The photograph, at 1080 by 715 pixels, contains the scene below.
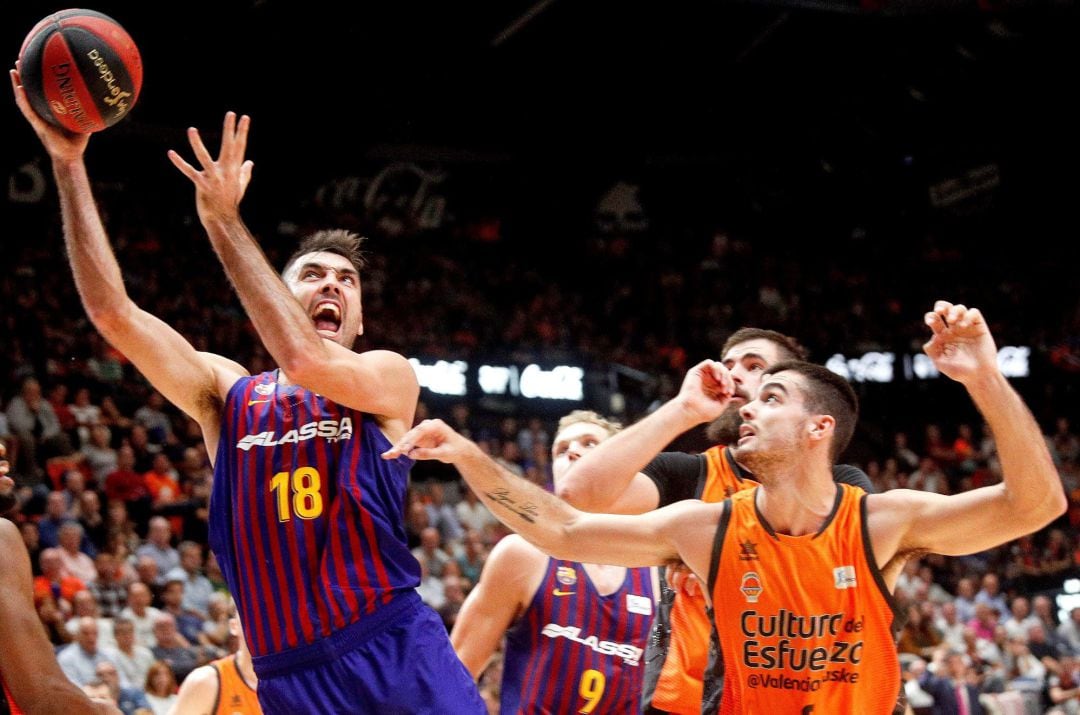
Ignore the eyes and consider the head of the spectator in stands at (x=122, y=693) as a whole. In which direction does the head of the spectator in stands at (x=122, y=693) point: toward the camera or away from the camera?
toward the camera

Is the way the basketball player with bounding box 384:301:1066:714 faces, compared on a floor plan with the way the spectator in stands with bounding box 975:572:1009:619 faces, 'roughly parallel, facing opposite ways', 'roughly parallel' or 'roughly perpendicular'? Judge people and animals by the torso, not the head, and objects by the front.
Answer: roughly parallel

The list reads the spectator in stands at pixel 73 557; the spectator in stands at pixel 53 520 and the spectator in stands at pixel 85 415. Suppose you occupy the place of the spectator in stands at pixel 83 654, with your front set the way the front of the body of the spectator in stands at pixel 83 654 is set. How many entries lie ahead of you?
0

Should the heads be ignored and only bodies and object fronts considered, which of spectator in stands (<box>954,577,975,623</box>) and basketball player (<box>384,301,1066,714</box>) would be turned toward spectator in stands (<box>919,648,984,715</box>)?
spectator in stands (<box>954,577,975,623</box>)

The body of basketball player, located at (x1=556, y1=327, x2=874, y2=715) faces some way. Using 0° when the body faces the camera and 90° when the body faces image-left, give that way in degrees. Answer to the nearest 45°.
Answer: approximately 45°

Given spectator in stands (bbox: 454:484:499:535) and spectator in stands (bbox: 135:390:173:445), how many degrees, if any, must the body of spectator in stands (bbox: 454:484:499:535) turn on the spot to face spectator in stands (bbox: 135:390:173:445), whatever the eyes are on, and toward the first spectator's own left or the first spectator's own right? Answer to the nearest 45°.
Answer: approximately 90° to the first spectator's own right

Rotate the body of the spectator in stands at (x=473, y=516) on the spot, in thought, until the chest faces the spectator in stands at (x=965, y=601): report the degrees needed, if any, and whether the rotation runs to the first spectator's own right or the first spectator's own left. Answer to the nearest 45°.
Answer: approximately 90° to the first spectator's own left

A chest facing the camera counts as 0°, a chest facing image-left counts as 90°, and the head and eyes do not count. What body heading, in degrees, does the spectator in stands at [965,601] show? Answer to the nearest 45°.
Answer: approximately 0°

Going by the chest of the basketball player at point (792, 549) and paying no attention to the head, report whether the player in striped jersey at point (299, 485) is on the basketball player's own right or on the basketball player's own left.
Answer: on the basketball player's own right

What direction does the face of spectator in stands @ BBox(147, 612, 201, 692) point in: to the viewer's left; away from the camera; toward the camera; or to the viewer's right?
toward the camera

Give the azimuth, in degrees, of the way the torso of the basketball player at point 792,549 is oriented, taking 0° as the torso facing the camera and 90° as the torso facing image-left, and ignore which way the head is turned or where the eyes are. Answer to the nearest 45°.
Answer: approximately 0°

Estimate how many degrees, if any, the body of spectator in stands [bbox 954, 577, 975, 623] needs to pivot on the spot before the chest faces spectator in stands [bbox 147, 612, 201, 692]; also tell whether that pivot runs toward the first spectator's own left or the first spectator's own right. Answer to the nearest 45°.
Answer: approximately 45° to the first spectator's own right

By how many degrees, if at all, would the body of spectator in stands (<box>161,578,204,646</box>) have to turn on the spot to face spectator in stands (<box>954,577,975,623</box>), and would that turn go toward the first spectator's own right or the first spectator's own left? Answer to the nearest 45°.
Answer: approximately 45° to the first spectator's own left

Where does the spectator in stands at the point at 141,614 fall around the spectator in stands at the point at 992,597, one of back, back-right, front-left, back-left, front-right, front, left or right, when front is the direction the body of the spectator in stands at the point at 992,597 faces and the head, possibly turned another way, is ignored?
front-right

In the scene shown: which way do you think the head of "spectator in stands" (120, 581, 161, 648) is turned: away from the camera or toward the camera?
toward the camera

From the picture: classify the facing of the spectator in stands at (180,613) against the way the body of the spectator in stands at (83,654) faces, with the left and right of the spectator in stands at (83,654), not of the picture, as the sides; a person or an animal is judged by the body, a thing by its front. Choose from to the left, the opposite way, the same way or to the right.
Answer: the same way

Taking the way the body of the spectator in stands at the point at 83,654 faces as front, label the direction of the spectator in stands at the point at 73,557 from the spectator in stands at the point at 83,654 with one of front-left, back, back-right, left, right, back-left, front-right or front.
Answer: back-left

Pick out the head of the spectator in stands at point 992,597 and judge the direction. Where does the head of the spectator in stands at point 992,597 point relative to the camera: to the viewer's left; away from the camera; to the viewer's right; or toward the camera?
toward the camera
